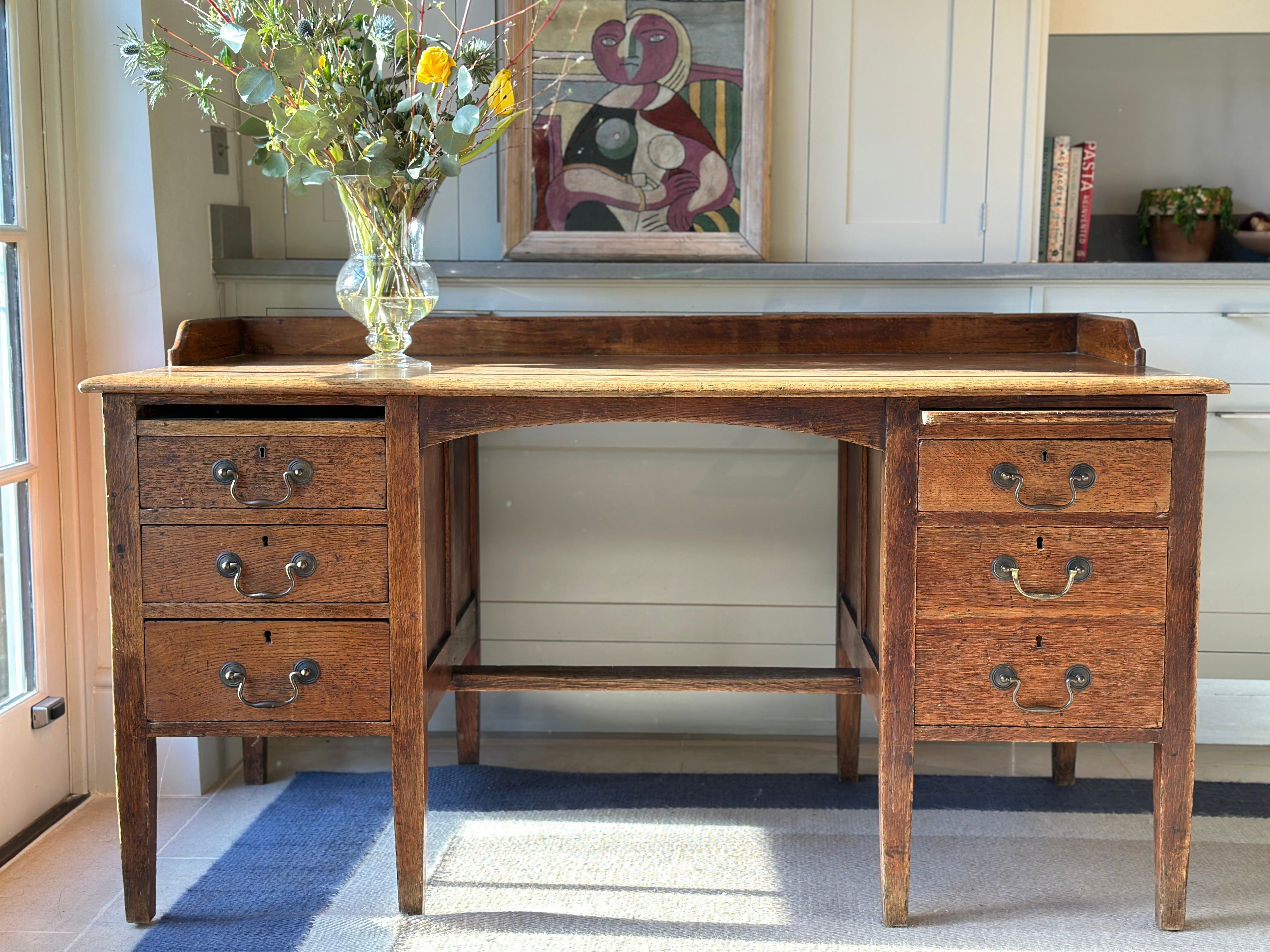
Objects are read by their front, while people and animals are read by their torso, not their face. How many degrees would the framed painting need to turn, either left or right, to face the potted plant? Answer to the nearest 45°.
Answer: approximately 90° to its left

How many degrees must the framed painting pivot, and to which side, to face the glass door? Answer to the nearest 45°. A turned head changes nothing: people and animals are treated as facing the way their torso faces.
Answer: approximately 90° to its right

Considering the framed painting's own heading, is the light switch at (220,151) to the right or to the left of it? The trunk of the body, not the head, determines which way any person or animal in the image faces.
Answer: on its right

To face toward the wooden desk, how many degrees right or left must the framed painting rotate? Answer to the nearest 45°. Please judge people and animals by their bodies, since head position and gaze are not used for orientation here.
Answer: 0° — it already faces it

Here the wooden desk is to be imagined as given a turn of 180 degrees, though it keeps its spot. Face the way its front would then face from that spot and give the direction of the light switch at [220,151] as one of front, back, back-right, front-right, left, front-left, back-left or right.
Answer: front-left

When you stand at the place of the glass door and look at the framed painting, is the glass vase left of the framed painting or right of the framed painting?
right

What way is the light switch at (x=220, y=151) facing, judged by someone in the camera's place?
facing the viewer and to the right of the viewer

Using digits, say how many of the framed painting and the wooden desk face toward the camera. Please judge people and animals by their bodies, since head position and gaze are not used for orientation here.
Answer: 2

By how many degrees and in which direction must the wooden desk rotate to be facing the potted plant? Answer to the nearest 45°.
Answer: approximately 135° to its left

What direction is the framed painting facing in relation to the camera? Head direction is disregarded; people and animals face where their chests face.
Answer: toward the camera
